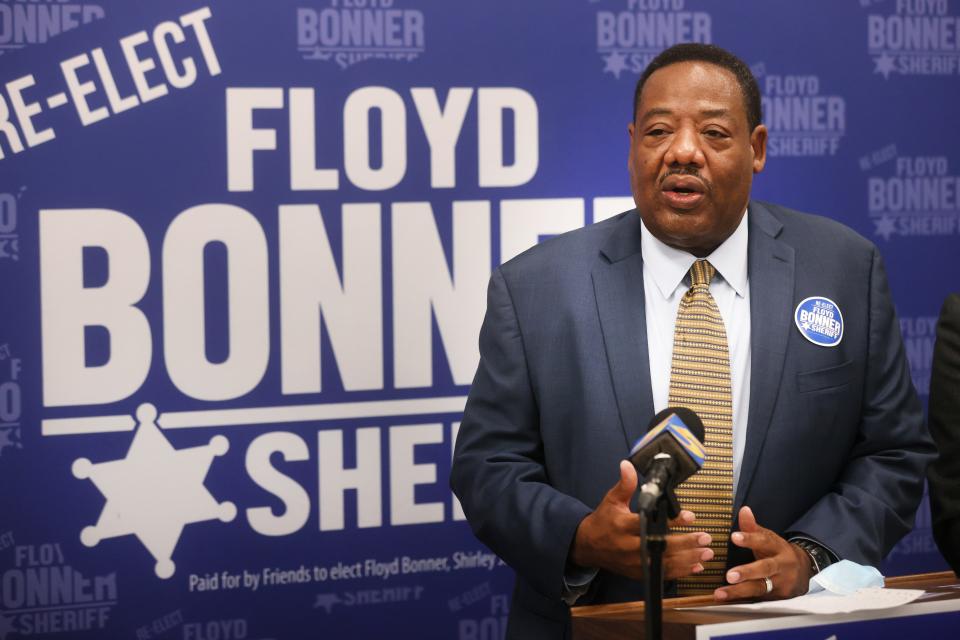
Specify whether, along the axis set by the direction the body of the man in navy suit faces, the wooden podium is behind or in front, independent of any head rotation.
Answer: in front

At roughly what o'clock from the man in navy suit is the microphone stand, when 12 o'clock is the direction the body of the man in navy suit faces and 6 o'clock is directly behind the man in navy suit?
The microphone stand is roughly at 12 o'clock from the man in navy suit.

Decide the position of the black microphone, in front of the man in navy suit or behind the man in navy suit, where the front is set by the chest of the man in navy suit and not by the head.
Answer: in front

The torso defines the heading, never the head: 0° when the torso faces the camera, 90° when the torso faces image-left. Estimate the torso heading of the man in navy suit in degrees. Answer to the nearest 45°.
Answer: approximately 0°
